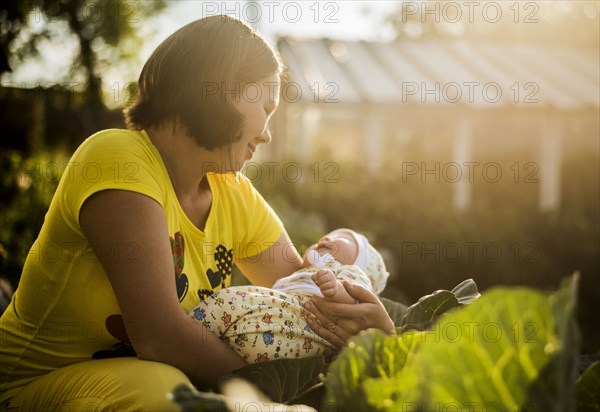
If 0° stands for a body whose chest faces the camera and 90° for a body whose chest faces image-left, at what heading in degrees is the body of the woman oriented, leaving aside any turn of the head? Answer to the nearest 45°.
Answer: approximately 315°

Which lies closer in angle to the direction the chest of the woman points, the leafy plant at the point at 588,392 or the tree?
the leafy plant

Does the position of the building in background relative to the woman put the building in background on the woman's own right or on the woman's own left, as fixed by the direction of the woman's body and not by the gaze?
on the woman's own left

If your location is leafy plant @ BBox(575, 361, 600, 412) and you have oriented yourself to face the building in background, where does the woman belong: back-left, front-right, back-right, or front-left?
front-left

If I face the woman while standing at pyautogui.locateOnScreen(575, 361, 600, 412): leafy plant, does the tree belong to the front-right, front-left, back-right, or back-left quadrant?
front-right

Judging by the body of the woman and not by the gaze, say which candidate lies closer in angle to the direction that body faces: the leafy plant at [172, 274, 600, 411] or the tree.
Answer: the leafy plant

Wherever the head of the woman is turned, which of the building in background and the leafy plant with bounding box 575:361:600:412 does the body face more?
the leafy plant

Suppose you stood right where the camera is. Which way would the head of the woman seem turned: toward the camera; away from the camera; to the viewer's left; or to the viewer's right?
to the viewer's right

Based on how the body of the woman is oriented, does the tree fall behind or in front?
behind

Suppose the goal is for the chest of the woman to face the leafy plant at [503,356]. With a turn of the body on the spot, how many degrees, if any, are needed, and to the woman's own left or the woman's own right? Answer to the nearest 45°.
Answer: approximately 45° to the woman's own right

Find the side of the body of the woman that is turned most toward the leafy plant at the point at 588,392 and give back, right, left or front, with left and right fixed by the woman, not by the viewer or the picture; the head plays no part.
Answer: front

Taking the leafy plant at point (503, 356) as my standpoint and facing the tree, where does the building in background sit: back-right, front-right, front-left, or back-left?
front-right
